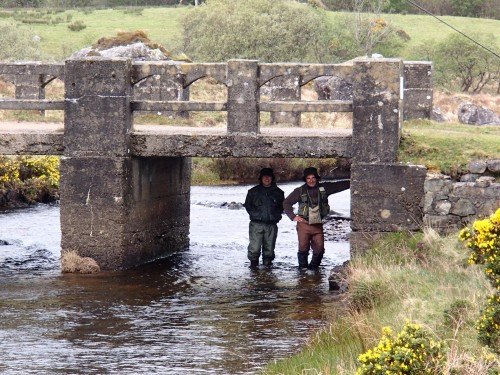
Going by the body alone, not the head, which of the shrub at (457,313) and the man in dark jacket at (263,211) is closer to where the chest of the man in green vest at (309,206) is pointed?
the shrub

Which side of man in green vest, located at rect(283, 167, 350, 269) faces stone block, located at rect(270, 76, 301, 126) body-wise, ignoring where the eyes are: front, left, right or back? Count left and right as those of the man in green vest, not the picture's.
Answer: back

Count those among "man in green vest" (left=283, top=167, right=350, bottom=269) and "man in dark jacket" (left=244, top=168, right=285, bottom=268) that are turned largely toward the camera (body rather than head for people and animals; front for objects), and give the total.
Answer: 2

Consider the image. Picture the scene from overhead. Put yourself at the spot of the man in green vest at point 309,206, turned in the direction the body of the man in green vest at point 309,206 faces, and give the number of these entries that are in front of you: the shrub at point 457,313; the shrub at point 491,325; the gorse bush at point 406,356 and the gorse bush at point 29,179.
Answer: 3

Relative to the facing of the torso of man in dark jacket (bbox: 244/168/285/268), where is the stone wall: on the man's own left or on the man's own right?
on the man's own left

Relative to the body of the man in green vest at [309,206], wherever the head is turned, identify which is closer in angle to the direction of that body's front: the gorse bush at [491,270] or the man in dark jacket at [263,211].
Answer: the gorse bush

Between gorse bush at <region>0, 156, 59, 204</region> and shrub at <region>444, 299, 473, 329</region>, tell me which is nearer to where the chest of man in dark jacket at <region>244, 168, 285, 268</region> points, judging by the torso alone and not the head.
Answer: the shrub

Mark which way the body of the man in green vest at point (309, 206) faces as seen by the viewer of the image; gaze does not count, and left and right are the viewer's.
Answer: facing the viewer

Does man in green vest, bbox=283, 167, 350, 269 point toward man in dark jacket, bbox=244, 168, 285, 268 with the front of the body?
no

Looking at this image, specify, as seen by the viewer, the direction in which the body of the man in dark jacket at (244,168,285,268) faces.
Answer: toward the camera

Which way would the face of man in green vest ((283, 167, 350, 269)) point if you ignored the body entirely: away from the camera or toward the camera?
toward the camera

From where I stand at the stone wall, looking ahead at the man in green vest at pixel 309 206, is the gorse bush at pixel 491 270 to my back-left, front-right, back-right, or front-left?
back-left

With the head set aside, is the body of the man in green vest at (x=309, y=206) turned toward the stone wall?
no

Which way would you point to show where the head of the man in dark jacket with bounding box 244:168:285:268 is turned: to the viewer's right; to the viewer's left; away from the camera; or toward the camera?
toward the camera

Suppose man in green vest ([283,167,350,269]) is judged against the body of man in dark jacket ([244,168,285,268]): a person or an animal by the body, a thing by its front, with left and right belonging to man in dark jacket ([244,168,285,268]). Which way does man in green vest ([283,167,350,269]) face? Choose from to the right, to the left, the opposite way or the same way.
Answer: the same way
